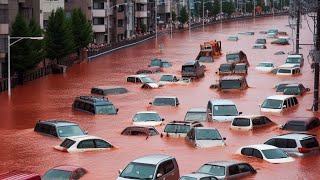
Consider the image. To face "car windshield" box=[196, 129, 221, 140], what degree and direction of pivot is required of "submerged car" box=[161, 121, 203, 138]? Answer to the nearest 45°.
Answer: approximately 90° to its left

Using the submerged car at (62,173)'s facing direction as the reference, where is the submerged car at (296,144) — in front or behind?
behind

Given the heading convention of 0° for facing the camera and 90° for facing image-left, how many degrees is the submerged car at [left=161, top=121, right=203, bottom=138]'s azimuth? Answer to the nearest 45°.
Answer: approximately 45°

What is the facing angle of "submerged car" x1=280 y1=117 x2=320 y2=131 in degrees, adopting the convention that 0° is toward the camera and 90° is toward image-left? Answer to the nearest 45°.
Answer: approximately 45°

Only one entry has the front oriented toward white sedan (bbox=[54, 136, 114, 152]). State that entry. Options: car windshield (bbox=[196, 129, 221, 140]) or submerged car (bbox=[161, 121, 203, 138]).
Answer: the submerged car
